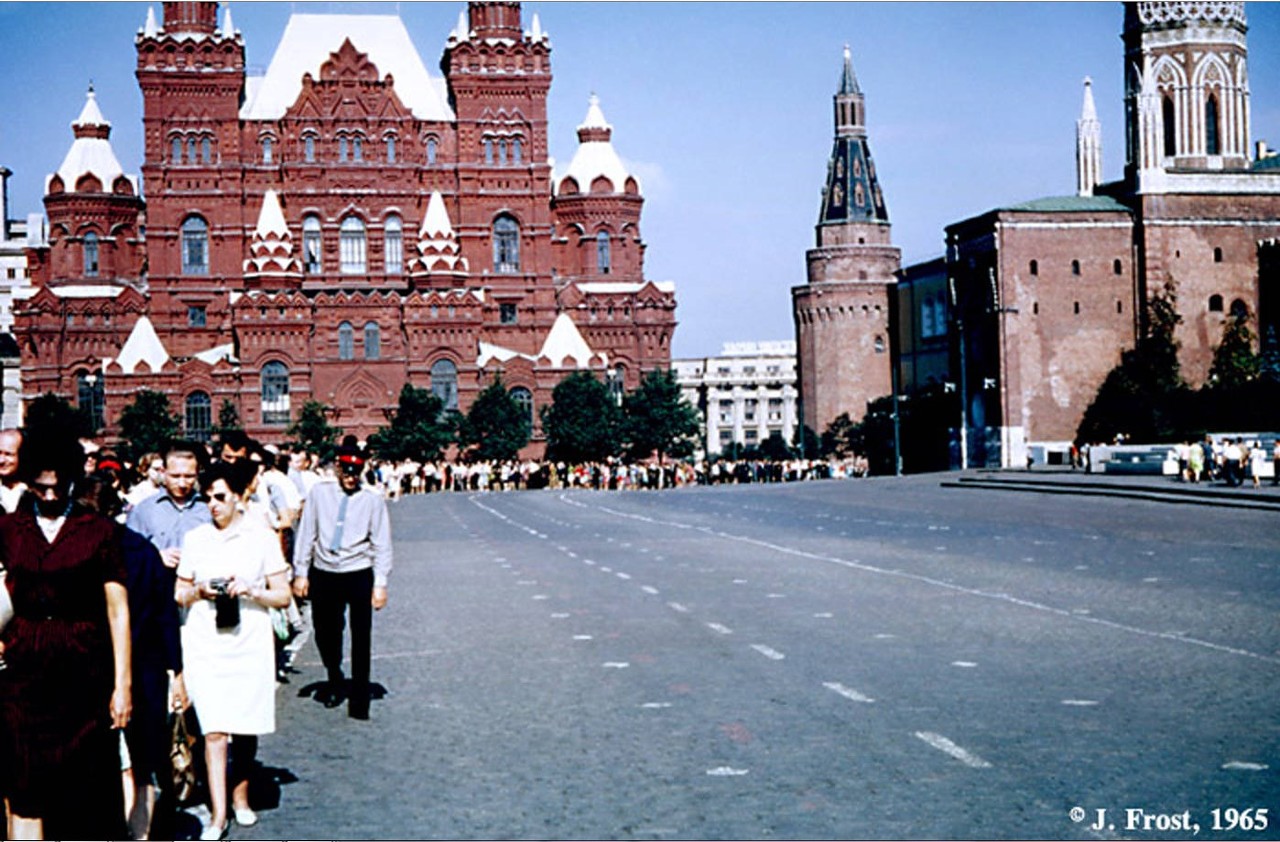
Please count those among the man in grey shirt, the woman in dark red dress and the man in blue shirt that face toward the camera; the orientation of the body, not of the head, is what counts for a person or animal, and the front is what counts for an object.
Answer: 3

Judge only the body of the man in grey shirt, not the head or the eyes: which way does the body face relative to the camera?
toward the camera

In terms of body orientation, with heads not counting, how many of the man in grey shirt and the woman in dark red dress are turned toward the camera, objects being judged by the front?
2

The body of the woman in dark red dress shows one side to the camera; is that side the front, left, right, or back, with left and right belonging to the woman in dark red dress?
front

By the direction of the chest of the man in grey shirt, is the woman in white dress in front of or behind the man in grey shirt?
in front

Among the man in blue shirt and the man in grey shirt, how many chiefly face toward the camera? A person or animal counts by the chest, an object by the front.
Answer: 2

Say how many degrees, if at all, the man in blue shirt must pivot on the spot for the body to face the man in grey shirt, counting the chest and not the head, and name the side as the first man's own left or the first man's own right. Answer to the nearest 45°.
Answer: approximately 135° to the first man's own left

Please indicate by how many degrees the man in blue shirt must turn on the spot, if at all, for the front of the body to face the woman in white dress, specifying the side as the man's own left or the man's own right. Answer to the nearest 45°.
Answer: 0° — they already face them

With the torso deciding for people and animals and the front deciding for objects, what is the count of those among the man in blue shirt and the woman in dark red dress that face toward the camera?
2
